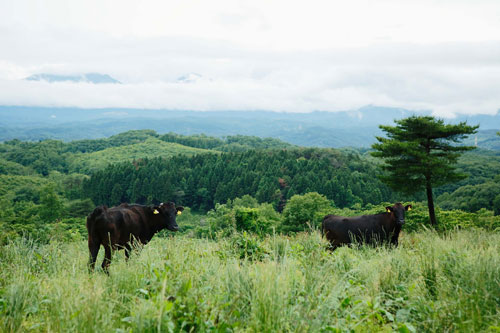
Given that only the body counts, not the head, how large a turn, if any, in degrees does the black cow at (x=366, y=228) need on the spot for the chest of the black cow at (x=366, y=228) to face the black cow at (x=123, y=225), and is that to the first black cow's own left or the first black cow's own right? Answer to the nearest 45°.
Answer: approximately 135° to the first black cow's own right

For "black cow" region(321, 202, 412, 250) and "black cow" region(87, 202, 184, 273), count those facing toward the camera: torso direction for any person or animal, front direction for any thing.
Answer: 0

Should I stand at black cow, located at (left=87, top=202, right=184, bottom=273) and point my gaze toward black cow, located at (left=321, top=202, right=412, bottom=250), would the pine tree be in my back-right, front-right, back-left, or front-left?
front-left

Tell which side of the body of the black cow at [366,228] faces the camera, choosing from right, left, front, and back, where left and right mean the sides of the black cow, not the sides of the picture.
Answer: right

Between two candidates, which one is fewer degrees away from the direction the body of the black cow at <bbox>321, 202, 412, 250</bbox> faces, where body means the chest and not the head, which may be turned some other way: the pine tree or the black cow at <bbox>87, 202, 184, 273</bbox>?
the pine tree

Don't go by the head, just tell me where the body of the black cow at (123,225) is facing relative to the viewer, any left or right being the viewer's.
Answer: facing away from the viewer and to the right of the viewer

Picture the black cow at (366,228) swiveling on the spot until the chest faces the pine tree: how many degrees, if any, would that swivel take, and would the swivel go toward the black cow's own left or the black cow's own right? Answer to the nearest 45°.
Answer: approximately 90° to the black cow's own left

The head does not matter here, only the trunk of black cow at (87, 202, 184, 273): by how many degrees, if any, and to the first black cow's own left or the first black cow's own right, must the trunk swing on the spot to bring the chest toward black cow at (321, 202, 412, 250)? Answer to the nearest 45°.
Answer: approximately 45° to the first black cow's own right

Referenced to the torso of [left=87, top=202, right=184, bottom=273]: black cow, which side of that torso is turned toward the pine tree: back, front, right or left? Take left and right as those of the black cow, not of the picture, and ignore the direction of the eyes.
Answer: front
